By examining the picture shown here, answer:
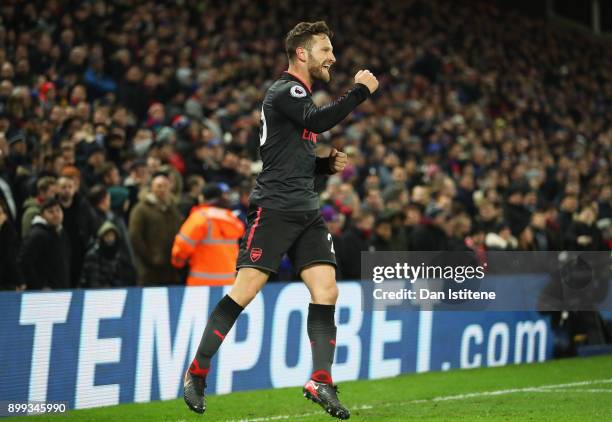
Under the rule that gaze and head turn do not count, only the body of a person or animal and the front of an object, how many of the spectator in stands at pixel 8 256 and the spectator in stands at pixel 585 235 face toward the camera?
2

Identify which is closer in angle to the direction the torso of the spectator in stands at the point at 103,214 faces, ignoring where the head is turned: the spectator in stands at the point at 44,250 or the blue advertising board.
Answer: the blue advertising board
